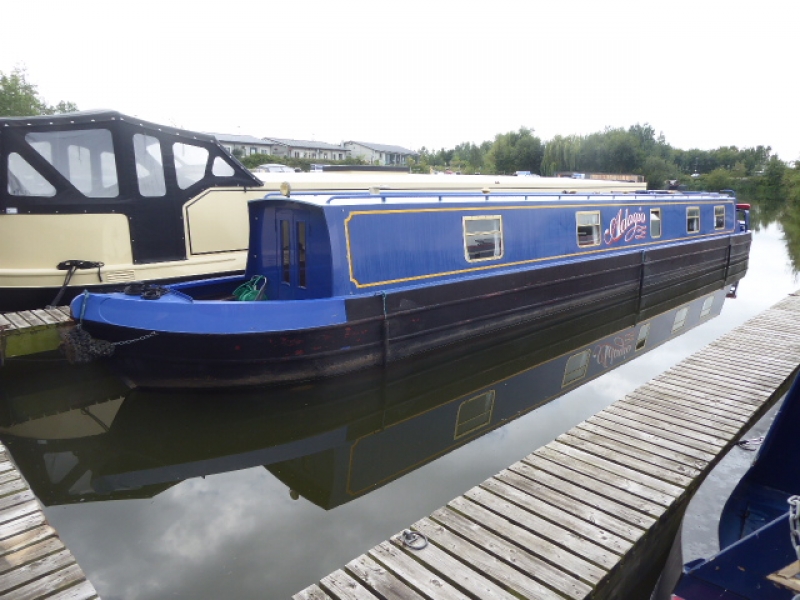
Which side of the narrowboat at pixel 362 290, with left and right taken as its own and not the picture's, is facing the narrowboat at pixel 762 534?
left

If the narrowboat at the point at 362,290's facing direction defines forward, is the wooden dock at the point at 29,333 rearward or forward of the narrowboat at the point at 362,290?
forward

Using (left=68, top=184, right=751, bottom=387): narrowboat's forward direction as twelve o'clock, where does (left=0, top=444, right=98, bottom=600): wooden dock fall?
The wooden dock is roughly at 11 o'clock from the narrowboat.

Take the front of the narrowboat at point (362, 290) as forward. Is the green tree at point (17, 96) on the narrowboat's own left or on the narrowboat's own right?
on the narrowboat's own right
